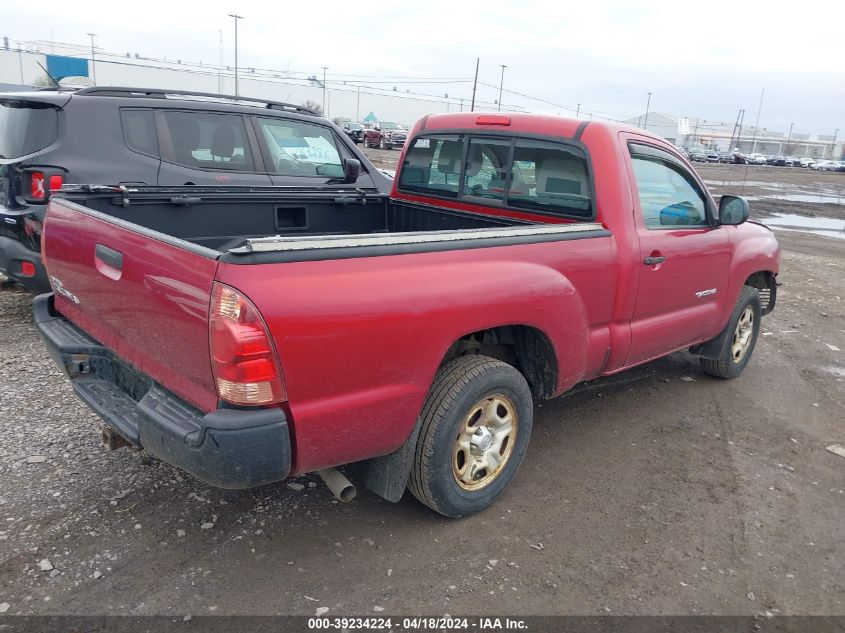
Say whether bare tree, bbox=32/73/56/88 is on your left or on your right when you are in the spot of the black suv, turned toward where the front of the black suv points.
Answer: on your left

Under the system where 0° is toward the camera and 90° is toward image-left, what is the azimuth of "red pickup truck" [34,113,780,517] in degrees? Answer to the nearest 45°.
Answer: approximately 225°

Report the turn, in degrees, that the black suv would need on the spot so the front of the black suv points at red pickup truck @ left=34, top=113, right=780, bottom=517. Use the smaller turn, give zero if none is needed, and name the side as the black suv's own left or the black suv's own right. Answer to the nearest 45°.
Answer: approximately 135° to the black suv's own right

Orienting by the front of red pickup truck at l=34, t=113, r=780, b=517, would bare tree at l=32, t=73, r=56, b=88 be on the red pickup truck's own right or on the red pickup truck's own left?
on the red pickup truck's own left

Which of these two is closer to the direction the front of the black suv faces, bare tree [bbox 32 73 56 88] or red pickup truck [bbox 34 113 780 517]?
the bare tree

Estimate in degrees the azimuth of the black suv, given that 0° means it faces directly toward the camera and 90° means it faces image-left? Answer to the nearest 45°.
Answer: approximately 225°
